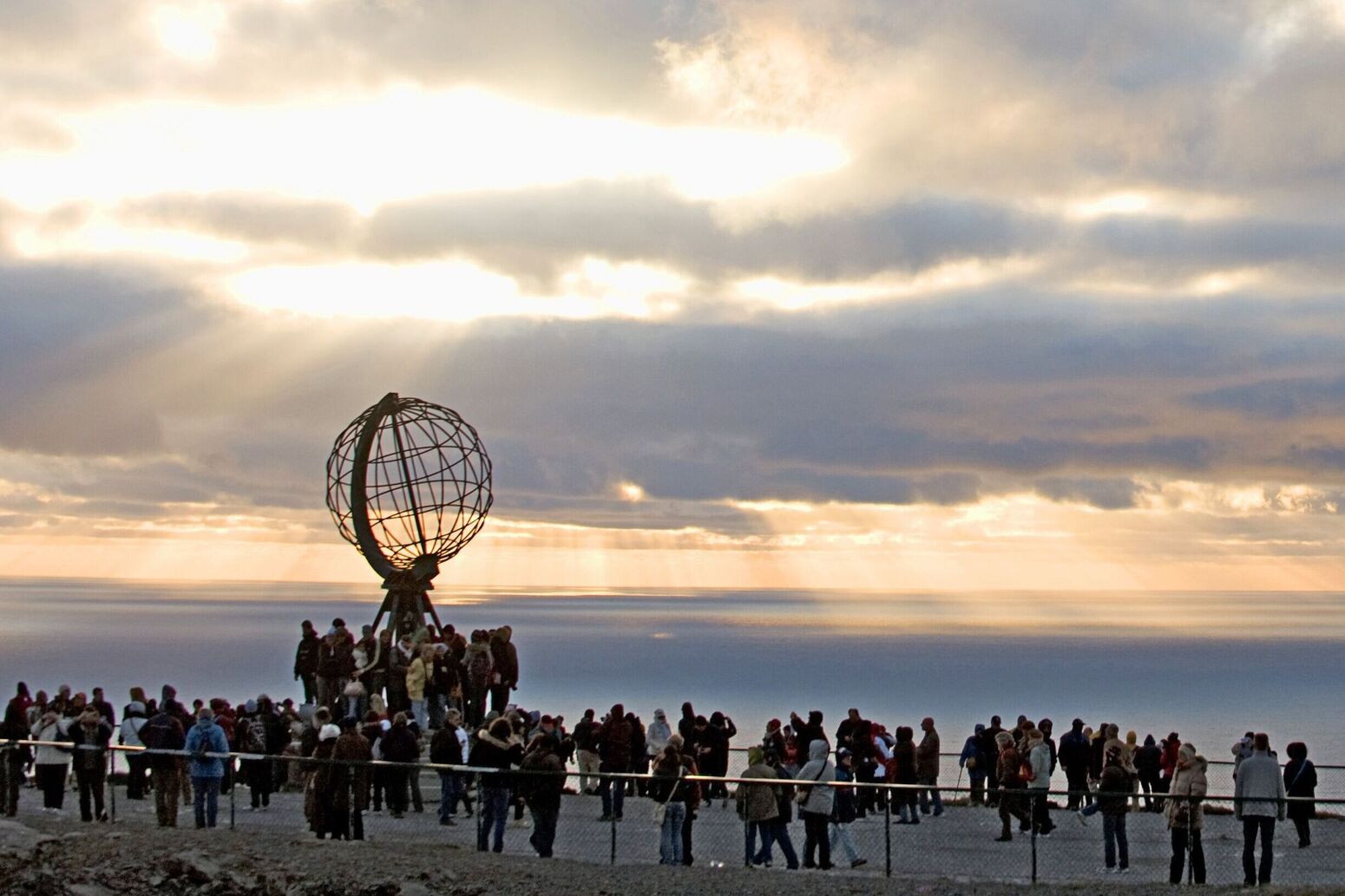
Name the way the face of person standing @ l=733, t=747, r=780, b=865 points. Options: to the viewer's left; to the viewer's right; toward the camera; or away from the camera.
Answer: away from the camera

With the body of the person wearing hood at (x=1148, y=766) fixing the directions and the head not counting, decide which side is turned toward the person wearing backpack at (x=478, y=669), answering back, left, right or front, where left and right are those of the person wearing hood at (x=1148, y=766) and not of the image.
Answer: left

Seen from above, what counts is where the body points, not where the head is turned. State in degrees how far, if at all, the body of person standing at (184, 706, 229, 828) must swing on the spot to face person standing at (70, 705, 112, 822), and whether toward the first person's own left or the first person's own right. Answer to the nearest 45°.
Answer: approximately 45° to the first person's own left

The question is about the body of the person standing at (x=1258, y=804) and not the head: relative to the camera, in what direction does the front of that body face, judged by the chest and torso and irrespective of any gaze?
away from the camera

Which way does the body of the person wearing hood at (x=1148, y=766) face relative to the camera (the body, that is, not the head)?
away from the camera

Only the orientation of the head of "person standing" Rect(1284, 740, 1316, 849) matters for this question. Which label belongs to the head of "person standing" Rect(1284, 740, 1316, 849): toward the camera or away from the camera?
away from the camera

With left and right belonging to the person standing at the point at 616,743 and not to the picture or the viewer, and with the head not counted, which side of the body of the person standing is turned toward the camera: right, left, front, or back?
back

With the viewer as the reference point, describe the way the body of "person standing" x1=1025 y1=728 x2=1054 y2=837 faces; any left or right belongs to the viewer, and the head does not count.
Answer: facing away from the viewer and to the left of the viewer

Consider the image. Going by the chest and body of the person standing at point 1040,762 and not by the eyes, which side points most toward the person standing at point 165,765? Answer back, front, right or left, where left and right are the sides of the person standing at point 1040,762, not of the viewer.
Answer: left

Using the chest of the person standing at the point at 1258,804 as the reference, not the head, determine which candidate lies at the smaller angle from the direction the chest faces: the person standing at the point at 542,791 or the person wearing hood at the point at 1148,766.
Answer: the person wearing hood

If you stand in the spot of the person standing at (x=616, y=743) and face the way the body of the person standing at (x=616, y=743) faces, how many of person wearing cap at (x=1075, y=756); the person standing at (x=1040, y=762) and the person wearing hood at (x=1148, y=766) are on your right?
3
